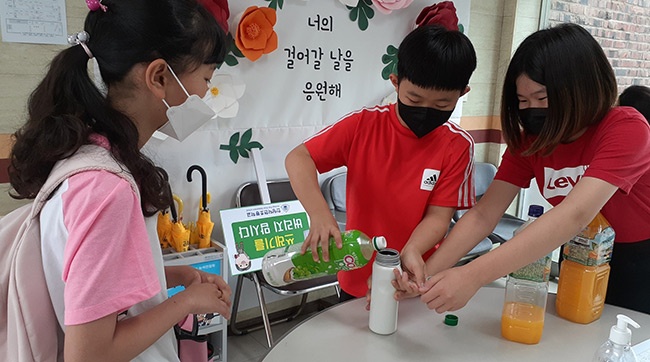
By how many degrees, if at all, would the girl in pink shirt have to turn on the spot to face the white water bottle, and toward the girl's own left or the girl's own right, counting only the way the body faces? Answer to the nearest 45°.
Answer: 0° — they already face it

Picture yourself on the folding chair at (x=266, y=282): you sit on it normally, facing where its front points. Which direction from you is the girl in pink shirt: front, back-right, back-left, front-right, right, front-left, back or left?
front-right

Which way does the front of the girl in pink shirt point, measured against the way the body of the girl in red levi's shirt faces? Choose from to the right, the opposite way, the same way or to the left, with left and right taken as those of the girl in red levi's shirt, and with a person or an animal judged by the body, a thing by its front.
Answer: the opposite way

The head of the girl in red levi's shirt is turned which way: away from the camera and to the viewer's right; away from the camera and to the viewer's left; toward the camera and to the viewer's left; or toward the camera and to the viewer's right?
toward the camera and to the viewer's left

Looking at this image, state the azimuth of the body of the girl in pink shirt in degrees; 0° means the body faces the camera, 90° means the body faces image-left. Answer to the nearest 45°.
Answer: approximately 270°

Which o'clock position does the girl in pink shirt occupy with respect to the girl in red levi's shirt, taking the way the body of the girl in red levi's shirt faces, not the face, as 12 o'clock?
The girl in pink shirt is roughly at 12 o'clock from the girl in red levi's shirt.

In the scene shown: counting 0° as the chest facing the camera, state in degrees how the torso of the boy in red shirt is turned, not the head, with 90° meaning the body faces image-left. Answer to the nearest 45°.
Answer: approximately 0°

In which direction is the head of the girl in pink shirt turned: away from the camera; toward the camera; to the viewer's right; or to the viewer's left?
to the viewer's right

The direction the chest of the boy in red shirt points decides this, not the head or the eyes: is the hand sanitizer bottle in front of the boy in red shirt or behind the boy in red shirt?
in front

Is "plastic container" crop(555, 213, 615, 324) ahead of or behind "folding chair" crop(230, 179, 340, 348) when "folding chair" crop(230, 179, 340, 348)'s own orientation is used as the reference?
ahead
